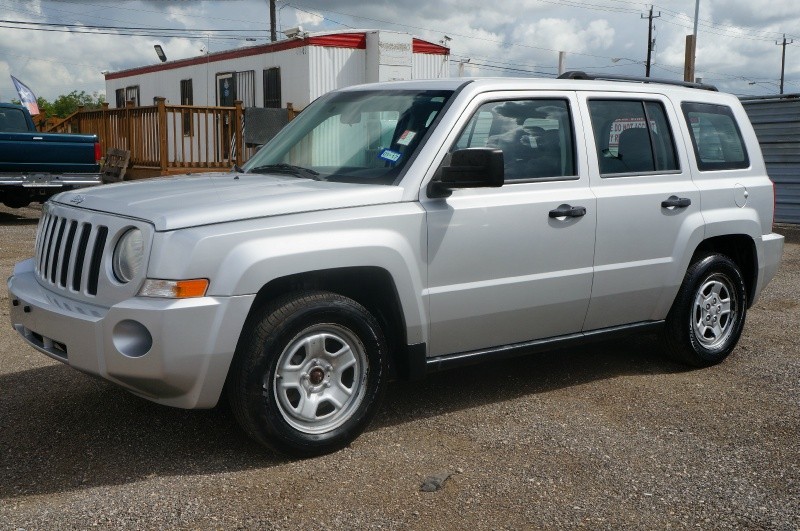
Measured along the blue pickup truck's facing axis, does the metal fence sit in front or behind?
behind

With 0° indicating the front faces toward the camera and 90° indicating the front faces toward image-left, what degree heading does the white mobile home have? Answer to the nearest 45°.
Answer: approximately 45°

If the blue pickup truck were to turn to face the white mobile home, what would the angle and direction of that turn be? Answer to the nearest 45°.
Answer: approximately 90° to its right

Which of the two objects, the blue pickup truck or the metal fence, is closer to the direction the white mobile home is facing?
the blue pickup truck

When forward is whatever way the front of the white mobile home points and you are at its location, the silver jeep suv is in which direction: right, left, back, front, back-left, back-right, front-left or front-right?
front-left

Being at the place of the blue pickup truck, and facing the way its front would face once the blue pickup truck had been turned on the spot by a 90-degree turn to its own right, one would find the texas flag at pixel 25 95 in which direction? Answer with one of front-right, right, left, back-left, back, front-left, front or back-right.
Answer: front-left

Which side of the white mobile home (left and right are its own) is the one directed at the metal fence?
left

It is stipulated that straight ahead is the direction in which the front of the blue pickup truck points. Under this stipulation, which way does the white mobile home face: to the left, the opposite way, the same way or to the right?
to the left

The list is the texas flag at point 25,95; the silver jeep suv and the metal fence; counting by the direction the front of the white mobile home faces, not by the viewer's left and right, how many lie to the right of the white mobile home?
1

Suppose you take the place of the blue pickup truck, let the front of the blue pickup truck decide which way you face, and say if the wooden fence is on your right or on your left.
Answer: on your right

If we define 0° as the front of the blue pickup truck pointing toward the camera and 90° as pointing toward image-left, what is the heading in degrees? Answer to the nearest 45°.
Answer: approximately 135°

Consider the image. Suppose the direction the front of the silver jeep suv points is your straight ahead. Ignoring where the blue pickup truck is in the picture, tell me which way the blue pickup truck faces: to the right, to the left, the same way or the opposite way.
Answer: to the right
